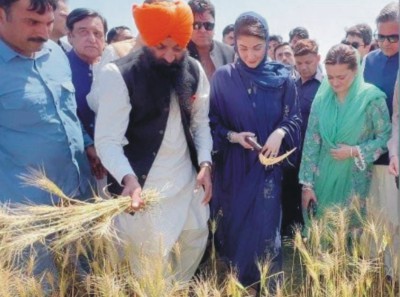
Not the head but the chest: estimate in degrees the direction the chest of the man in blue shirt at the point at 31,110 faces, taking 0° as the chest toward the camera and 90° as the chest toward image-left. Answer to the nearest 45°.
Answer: approximately 315°

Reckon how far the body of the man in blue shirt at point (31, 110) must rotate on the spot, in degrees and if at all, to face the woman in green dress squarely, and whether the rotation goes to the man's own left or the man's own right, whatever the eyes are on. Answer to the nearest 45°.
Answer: approximately 45° to the man's own left

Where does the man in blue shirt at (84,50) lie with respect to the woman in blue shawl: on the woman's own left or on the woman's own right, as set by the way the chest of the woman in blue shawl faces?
on the woman's own right

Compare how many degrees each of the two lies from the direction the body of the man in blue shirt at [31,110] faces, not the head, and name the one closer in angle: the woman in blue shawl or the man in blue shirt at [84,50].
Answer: the woman in blue shawl

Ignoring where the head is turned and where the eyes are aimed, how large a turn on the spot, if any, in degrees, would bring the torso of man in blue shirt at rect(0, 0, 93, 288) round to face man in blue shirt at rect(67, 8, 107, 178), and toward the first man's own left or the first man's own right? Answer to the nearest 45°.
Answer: approximately 135° to the first man's own left

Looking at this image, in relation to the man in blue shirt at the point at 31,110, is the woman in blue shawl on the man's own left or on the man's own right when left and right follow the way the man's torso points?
on the man's own left

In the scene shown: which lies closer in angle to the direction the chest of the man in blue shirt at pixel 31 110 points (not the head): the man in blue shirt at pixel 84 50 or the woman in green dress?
the woman in green dress
